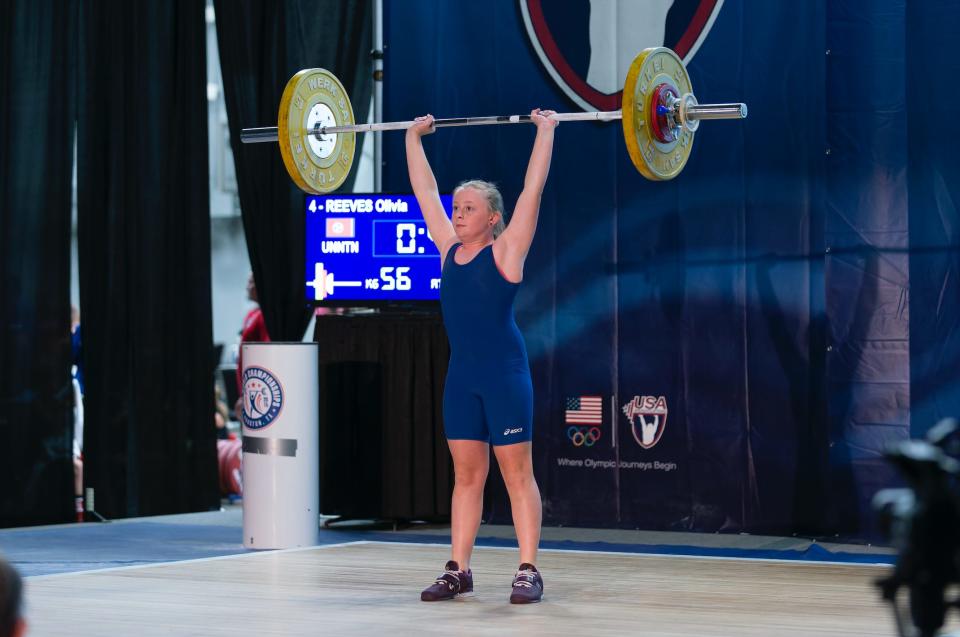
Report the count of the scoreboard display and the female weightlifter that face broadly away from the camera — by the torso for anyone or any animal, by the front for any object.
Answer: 0

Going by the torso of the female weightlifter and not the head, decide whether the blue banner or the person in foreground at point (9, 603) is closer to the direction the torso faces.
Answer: the person in foreground

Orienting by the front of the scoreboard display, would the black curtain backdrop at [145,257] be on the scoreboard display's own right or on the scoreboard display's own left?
on the scoreboard display's own right

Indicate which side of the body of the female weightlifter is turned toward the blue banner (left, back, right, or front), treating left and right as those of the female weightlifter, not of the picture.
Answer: back

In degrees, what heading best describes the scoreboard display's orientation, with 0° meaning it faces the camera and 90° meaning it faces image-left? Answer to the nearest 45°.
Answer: approximately 0°

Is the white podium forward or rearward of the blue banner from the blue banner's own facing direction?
forward

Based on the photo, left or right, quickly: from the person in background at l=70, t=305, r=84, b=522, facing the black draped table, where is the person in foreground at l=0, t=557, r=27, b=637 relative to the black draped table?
right

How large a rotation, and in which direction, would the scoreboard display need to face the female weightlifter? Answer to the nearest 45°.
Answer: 0° — it already faces them

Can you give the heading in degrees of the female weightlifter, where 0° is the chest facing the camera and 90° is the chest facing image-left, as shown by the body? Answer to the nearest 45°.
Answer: approximately 45°

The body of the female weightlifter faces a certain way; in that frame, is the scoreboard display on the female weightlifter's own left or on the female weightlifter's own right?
on the female weightlifter's own right

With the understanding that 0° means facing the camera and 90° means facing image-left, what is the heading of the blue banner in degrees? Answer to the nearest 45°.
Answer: approximately 45°
